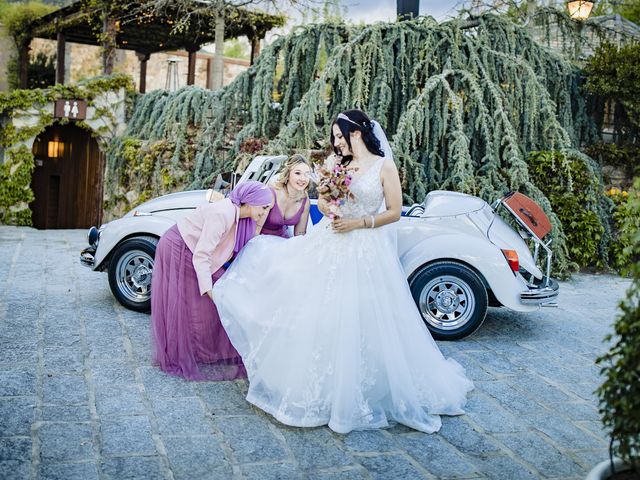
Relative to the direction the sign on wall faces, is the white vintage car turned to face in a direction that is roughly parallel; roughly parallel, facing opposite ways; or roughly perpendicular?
roughly perpendicular

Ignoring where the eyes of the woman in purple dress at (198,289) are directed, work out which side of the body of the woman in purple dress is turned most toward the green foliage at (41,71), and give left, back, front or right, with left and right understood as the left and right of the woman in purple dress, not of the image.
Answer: left

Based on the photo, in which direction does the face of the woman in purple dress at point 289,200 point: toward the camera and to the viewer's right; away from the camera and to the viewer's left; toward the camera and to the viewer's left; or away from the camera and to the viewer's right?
toward the camera and to the viewer's right

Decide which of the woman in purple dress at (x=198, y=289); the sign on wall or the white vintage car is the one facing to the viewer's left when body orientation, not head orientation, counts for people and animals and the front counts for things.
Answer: the white vintage car

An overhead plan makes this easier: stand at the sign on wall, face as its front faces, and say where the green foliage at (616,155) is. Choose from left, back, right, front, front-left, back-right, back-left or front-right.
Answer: front-left

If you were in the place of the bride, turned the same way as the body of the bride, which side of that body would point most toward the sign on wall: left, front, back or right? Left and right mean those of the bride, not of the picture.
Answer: right

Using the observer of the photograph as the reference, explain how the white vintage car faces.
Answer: facing to the left of the viewer

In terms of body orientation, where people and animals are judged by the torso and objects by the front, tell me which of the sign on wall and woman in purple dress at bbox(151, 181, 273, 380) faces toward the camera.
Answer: the sign on wall

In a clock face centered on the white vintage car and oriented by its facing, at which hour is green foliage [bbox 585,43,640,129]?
The green foliage is roughly at 4 o'clock from the white vintage car.

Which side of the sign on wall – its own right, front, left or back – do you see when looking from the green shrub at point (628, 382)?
front

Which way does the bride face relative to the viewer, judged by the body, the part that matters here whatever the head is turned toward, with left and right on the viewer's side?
facing the viewer and to the left of the viewer

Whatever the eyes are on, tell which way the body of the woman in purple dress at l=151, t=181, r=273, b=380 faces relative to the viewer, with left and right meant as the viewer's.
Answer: facing to the right of the viewer

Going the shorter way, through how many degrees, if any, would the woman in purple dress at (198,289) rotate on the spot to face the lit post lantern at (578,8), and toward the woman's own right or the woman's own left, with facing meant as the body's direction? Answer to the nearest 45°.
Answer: approximately 45° to the woman's own left

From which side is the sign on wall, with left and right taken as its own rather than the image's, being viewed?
front

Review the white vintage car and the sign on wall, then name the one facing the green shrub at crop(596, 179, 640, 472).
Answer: the sign on wall

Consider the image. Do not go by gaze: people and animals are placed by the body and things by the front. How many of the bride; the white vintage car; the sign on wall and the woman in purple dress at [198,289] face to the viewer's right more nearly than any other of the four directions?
1

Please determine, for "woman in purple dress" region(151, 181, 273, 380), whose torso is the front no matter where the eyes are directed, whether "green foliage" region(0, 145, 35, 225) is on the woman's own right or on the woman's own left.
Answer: on the woman's own left
